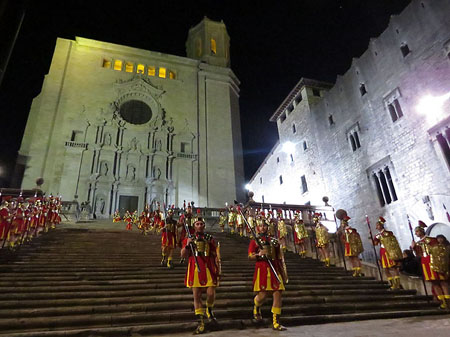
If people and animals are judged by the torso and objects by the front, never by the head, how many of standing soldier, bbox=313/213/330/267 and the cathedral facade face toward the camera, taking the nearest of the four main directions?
1

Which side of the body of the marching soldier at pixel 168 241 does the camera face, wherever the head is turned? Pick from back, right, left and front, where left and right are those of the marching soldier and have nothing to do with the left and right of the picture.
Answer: front

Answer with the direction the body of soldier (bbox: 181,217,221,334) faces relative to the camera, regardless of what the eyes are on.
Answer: toward the camera

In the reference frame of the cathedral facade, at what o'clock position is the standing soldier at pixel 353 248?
The standing soldier is roughly at 11 o'clock from the cathedral facade.

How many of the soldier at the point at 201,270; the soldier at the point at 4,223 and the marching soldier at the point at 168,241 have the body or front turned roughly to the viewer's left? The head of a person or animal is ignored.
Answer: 0

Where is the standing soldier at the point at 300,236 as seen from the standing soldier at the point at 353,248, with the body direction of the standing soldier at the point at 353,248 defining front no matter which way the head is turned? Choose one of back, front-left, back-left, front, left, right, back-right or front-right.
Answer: front-right

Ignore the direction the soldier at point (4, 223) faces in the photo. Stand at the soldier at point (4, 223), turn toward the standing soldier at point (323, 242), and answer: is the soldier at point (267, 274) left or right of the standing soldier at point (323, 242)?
right

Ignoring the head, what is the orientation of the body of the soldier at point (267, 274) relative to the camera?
toward the camera

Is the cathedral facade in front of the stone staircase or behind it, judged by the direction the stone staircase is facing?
behind

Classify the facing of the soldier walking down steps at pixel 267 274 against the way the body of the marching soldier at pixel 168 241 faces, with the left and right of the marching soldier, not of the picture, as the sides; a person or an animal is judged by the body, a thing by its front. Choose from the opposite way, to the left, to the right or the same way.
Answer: the same way

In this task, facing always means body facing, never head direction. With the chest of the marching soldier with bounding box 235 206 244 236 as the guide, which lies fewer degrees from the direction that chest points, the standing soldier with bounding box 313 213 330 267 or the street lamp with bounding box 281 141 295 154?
the standing soldier

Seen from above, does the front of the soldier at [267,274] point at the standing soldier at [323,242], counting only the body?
no
